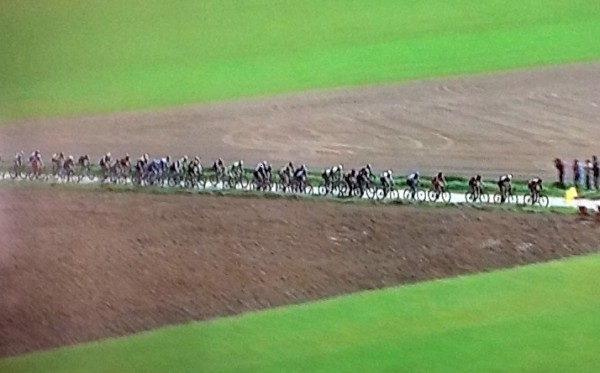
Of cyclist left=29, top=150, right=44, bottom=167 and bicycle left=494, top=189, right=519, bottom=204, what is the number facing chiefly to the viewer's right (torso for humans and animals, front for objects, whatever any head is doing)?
2

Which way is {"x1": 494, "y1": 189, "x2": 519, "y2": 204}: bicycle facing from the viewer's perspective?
to the viewer's right

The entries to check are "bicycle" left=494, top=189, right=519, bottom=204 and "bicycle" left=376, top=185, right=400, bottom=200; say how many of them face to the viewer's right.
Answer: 2

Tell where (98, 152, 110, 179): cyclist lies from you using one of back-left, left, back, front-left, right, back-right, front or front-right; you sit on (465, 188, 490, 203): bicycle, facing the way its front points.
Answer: back

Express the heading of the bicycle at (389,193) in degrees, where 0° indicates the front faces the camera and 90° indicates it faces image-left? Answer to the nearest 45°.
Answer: approximately 270°

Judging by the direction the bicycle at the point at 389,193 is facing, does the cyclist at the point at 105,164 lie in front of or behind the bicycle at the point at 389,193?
behind

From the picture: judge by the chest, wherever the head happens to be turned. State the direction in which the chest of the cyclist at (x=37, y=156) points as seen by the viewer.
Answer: to the viewer's right

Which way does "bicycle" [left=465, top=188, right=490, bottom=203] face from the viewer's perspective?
to the viewer's right
